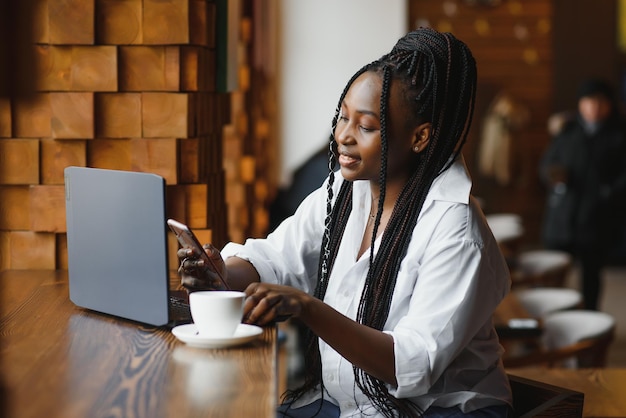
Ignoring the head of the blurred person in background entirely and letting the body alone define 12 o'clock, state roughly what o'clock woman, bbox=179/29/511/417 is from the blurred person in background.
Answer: The woman is roughly at 12 o'clock from the blurred person in background.

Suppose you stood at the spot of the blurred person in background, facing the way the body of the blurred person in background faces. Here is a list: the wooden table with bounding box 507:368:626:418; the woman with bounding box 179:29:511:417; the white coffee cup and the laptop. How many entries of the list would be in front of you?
4

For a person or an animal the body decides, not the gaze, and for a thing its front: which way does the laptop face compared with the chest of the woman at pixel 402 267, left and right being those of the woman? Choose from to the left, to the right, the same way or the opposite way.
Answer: the opposite way

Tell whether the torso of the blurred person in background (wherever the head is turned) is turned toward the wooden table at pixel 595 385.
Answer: yes

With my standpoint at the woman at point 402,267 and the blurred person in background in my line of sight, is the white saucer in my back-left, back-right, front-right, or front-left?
back-left

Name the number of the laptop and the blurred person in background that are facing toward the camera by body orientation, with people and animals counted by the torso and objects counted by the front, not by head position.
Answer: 1

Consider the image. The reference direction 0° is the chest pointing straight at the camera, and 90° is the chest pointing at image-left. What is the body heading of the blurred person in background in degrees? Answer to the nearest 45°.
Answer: approximately 0°

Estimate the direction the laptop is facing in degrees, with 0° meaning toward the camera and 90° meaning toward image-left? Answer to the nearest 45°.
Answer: approximately 225°

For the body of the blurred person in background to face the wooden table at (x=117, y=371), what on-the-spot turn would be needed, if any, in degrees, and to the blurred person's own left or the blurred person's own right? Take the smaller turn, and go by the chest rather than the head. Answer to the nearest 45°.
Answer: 0° — they already face it

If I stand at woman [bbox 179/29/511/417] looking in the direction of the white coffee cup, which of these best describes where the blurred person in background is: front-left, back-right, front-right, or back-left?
back-right

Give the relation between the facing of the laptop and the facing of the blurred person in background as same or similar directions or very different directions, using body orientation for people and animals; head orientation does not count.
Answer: very different directions

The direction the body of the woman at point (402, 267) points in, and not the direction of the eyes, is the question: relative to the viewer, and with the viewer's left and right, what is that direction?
facing the viewer and to the left of the viewer
